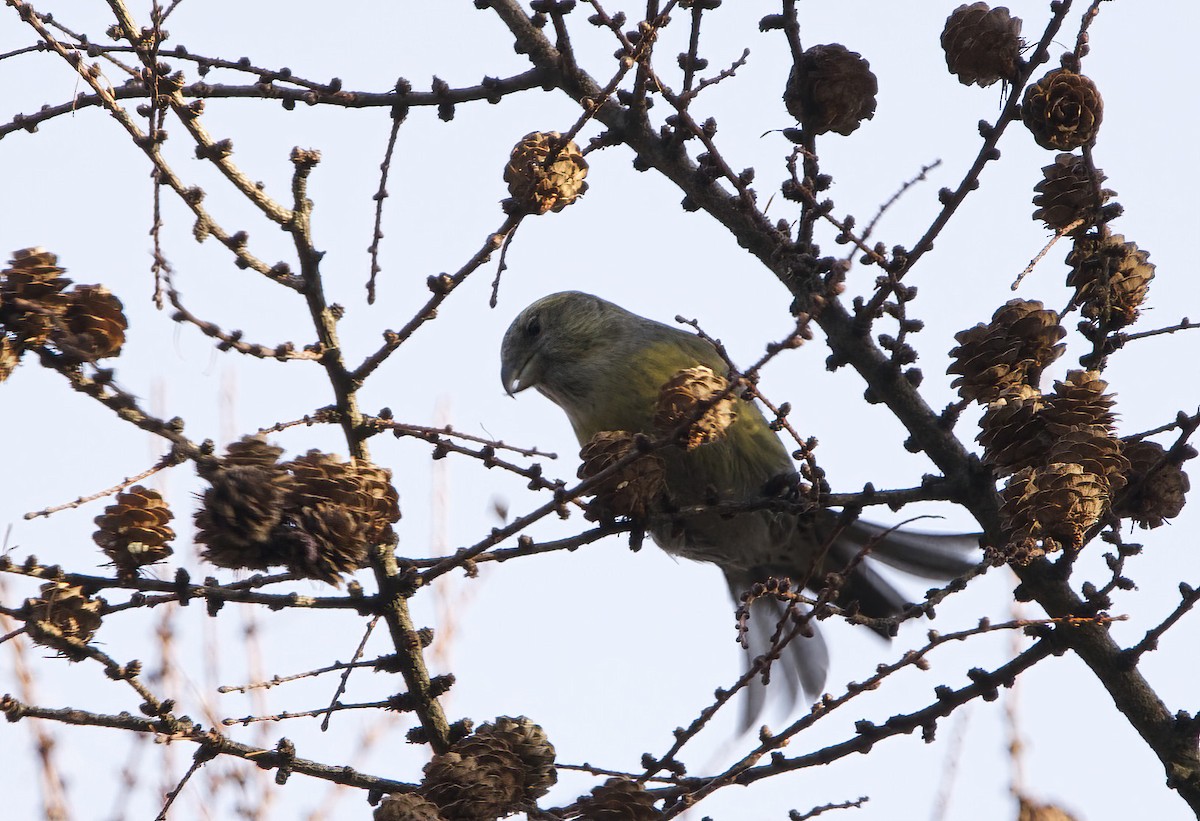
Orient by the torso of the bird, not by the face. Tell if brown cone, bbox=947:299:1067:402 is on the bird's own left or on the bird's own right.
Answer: on the bird's own left

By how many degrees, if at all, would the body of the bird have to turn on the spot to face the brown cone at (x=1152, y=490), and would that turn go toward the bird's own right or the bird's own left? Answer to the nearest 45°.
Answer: approximately 135° to the bird's own left

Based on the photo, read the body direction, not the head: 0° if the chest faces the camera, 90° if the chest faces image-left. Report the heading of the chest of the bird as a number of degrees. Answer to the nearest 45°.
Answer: approximately 90°

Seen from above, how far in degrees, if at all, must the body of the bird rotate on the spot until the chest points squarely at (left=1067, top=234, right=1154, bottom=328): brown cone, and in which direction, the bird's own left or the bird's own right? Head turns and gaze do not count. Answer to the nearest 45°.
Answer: approximately 135° to the bird's own left

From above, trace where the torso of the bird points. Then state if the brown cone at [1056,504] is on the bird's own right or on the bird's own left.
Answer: on the bird's own left
